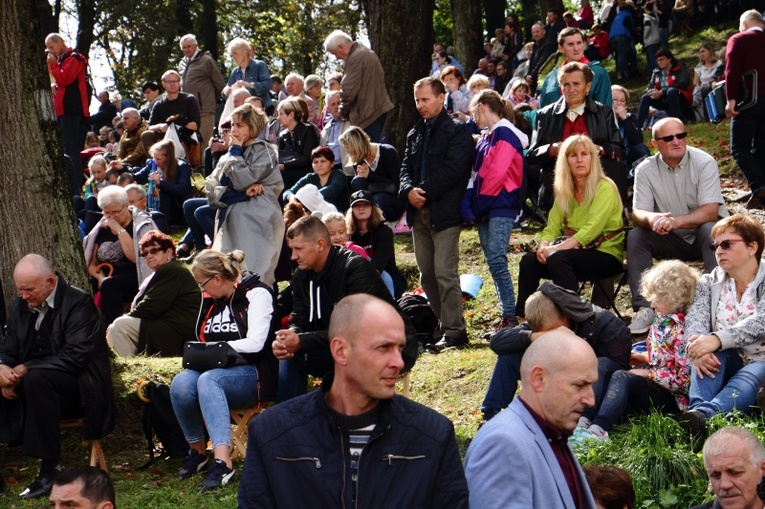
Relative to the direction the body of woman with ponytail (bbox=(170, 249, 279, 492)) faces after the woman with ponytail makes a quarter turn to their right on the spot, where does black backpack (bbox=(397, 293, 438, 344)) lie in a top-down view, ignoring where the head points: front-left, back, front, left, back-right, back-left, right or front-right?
right

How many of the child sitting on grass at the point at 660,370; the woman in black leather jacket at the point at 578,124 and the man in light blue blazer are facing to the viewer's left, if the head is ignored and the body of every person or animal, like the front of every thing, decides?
1

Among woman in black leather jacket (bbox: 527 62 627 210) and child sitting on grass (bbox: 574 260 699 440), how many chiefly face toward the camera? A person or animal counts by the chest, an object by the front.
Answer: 1

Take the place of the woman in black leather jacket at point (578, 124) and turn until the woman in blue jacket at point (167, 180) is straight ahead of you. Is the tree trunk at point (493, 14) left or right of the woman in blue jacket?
right

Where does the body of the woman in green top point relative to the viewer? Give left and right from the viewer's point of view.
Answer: facing the viewer and to the left of the viewer

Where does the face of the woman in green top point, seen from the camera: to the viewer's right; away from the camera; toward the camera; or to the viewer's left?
toward the camera

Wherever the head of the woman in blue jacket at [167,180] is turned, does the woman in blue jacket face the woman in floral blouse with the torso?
no

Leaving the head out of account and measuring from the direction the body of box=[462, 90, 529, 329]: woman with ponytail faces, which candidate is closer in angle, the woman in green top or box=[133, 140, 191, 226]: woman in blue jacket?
the woman in blue jacket

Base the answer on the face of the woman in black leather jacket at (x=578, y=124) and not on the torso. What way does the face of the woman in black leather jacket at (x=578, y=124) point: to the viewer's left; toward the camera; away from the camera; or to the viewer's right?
toward the camera

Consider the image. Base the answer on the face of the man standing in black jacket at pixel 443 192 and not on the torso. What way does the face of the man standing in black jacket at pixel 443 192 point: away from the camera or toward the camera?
toward the camera

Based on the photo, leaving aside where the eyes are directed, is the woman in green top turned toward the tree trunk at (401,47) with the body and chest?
no

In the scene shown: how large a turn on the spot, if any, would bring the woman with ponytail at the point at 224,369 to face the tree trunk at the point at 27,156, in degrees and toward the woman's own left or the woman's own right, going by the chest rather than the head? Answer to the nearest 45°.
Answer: approximately 90° to the woman's own right

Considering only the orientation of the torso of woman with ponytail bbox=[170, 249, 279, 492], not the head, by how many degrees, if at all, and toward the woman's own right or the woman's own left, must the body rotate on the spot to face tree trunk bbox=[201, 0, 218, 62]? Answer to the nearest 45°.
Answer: approximately 135° to the woman's own right

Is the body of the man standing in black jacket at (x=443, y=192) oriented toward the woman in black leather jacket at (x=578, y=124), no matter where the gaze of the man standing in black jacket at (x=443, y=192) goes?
no

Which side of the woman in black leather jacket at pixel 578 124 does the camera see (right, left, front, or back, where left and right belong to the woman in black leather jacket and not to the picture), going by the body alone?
front
